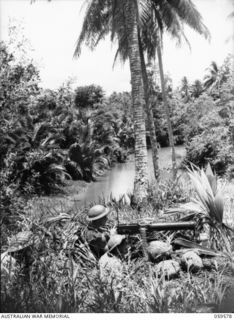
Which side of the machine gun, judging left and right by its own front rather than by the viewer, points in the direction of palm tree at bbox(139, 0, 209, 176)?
left

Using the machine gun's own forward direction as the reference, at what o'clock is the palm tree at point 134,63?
The palm tree is roughly at 9 o'clock from the machine gun.

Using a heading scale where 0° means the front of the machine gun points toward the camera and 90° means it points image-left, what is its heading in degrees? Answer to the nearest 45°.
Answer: approximately 270°

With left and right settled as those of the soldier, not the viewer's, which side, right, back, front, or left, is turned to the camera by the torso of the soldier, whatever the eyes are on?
right

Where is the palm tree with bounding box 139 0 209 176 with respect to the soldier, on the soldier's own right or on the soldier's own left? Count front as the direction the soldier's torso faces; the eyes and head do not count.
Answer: on the soldier's own left

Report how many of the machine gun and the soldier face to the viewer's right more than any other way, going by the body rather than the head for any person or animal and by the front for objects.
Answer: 2
